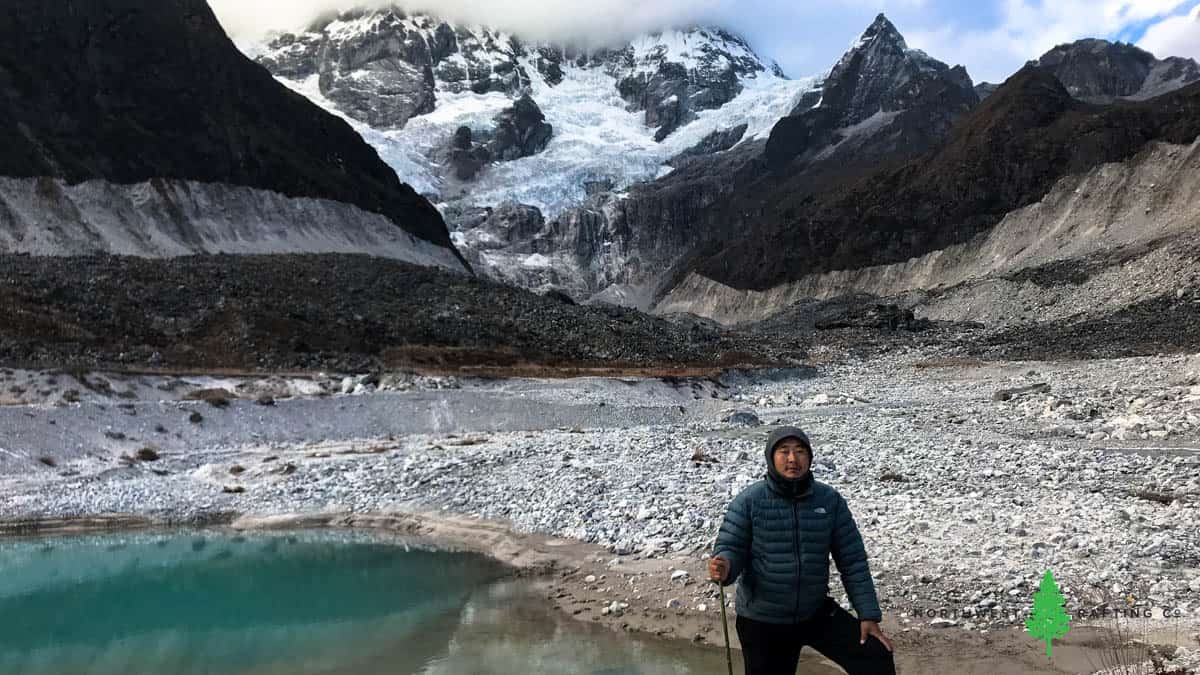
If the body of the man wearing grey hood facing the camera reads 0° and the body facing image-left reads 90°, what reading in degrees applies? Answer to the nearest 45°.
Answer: approximately 0°

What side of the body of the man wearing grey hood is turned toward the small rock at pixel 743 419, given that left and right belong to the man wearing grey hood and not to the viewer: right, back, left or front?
back
